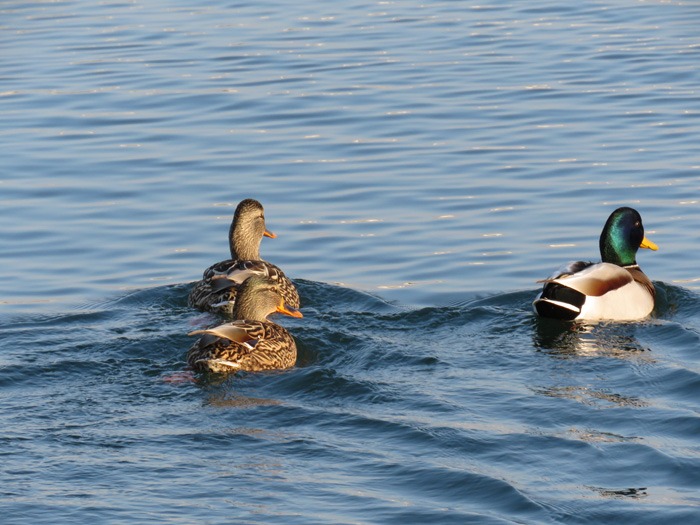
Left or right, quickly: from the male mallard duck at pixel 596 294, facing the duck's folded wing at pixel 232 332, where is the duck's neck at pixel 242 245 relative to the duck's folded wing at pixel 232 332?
right

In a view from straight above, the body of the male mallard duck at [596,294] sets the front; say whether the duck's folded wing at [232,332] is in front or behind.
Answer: behind

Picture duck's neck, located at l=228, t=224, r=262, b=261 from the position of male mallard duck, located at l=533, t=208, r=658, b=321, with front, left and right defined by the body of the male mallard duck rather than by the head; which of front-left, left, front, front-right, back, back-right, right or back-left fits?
back-left

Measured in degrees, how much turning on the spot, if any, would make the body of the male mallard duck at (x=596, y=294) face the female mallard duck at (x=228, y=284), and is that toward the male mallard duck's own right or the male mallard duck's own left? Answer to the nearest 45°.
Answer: approximately 135° to the male mallard duck's own left

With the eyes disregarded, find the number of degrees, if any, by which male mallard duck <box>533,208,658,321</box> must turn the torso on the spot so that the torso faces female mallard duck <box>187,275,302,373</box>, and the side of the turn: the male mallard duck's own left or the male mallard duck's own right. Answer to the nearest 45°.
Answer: approximately 180°

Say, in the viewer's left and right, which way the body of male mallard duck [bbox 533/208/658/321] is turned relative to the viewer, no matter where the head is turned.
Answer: facing away from the viewer and to the right of the viewer
